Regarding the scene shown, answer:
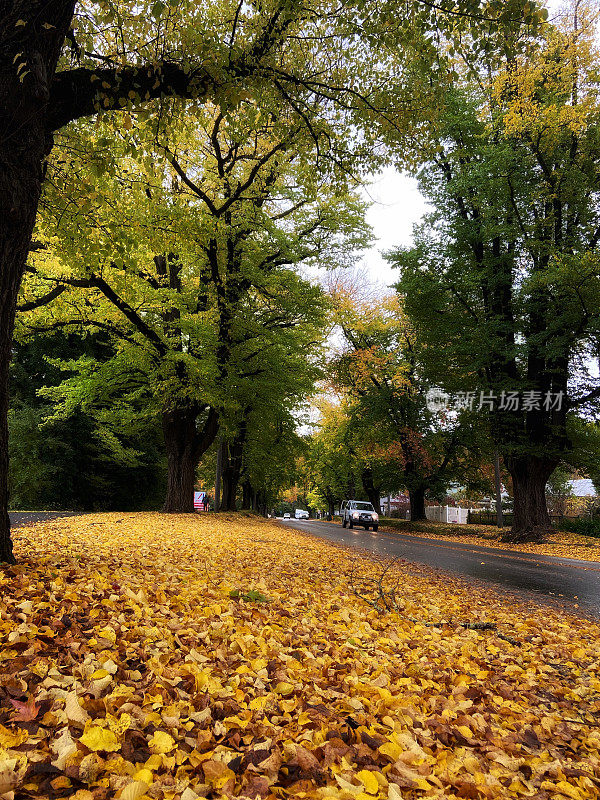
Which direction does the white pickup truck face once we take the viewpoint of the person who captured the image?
facing the viewer and to the right of the viewer

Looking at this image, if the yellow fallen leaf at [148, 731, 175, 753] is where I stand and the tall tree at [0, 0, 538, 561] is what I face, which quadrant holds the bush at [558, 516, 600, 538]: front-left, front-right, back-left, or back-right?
front-right

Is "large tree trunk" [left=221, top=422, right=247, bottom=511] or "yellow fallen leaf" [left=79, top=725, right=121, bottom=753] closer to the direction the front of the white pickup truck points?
the yellow fallen leaf

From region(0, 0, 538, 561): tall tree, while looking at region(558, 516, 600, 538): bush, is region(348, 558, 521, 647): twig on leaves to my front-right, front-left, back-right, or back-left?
front-right

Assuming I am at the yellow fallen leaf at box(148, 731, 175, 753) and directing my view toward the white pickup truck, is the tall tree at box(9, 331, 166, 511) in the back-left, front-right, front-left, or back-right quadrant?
front-left

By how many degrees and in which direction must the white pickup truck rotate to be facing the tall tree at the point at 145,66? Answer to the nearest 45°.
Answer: approximately 45° to its right

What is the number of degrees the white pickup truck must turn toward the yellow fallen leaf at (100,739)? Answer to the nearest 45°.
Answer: approximately 45° to its right

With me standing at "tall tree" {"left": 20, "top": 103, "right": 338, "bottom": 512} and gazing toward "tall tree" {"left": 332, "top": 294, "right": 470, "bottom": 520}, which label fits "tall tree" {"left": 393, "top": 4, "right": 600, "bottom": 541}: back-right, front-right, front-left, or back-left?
front-right

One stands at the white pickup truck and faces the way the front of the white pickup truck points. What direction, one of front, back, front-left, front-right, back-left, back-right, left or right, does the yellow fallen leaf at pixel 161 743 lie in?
front-right

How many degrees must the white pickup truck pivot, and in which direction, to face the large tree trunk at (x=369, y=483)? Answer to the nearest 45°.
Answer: approximately 135° to its left
